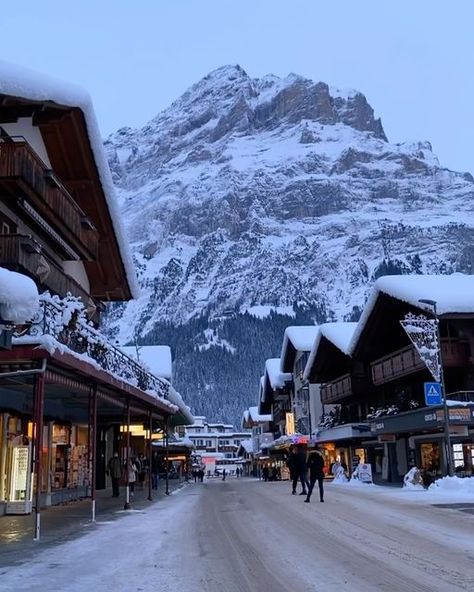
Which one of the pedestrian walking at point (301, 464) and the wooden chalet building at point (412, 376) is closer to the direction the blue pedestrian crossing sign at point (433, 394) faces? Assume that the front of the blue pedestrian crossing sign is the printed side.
the pedestrian walking

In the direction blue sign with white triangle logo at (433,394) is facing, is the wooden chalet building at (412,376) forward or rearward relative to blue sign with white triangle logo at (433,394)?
rearward

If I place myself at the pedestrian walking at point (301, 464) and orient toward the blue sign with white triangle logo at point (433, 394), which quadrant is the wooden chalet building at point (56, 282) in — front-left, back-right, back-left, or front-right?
back-right

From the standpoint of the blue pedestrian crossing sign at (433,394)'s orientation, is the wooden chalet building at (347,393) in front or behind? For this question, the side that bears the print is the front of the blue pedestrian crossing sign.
behind

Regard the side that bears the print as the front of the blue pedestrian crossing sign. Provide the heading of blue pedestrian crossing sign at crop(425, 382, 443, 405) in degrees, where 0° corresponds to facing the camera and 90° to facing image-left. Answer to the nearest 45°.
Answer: approximately 0°

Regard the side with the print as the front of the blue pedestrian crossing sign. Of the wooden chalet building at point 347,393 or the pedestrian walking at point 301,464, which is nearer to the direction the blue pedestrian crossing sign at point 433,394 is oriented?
the pedestrian walking
